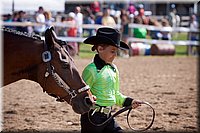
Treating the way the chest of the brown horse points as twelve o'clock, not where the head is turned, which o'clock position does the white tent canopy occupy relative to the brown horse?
The white tent canopy is roughly at 9 o'clock from the brown horse.

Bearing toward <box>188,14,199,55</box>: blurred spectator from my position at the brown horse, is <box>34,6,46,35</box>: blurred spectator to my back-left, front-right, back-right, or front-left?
front-left

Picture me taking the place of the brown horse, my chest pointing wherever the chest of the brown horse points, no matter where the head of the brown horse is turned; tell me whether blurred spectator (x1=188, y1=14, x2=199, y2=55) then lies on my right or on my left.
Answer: on my left

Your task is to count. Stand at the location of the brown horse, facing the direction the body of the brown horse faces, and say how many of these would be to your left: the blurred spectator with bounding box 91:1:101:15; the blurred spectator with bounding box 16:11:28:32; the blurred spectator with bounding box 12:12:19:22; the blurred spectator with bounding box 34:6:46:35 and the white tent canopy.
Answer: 5

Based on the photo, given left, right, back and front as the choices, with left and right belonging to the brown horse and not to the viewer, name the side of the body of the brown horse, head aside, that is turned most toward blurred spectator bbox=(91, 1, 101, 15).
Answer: left

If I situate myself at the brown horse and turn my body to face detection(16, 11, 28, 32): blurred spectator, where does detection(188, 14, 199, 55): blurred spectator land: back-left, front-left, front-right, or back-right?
front-right

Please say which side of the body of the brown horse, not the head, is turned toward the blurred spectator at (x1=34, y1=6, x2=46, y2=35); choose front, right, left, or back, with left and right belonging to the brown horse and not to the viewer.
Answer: left

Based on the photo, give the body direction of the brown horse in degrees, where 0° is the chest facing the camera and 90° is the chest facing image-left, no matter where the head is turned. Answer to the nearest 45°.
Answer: approximately 270°

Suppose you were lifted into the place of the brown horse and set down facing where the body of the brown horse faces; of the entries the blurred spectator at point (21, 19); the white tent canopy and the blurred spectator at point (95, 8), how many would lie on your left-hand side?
3

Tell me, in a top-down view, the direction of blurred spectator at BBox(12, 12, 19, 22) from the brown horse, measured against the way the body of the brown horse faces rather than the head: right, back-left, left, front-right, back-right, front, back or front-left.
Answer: left

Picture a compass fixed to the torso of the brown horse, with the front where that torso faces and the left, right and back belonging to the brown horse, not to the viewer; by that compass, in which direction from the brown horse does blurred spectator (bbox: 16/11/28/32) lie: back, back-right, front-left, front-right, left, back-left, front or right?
left

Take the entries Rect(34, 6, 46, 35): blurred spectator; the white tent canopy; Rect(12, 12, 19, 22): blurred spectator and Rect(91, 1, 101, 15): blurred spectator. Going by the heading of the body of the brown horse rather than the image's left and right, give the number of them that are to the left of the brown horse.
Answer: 4
